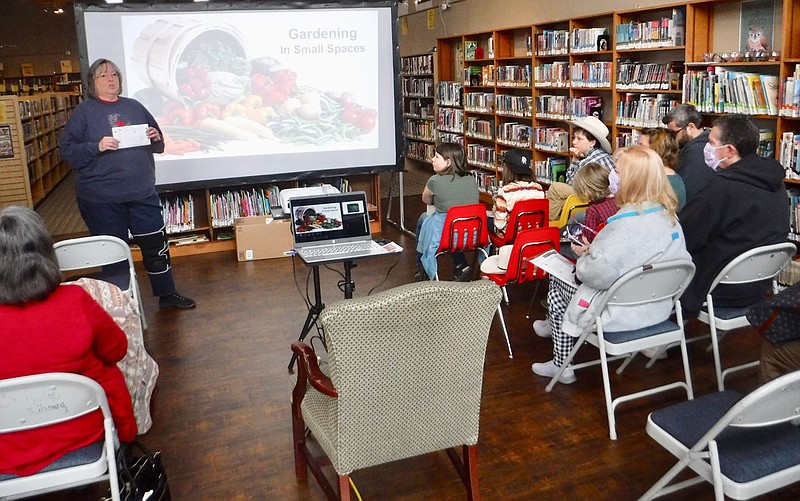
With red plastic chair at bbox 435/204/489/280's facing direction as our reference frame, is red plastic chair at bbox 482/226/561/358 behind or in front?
behind

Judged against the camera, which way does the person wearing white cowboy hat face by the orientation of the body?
to the viewer's left

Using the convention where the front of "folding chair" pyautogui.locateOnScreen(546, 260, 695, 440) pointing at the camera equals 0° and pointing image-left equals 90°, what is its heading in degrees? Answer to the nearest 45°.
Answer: approximately 135°

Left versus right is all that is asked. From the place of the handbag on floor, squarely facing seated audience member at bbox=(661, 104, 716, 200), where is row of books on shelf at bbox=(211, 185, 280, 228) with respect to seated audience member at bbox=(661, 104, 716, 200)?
left

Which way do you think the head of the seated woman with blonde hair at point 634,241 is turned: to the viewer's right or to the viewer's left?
to the viewer's left

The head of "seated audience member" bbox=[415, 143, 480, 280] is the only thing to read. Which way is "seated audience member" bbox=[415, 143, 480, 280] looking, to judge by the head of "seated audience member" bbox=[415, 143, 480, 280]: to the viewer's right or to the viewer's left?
to the viewer's left

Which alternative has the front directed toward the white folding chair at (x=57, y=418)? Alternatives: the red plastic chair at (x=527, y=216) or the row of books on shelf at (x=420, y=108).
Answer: the row of books on shelf

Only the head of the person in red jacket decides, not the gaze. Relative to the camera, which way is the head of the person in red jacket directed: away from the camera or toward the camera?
away from the camera

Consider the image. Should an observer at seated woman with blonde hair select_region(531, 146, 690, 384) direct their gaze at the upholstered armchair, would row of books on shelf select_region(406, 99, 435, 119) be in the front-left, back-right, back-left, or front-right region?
back-right

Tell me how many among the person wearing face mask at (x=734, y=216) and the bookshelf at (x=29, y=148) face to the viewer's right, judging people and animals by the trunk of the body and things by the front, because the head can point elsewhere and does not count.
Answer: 1
